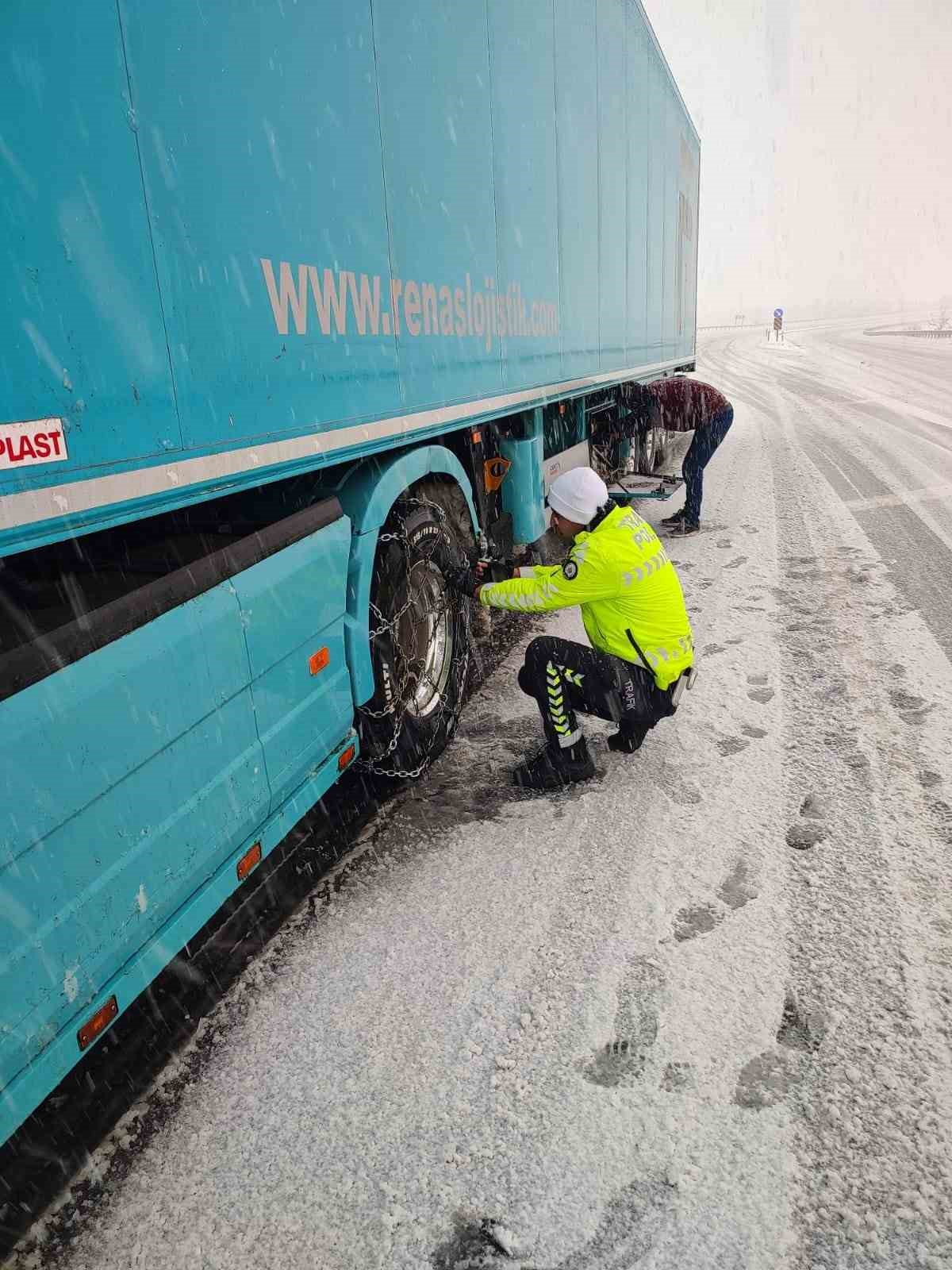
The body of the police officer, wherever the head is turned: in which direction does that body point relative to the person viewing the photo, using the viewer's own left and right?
facing to the left of the viewer
